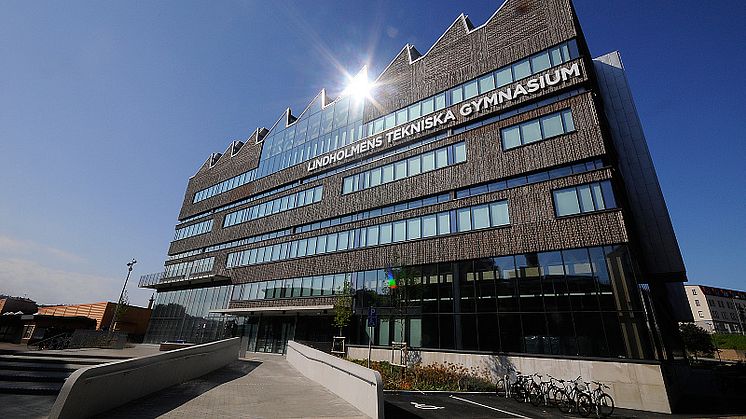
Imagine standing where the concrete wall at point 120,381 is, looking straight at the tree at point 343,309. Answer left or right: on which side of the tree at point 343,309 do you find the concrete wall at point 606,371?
right

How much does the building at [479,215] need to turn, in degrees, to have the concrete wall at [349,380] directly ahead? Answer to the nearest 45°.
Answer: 0° — it already faces it

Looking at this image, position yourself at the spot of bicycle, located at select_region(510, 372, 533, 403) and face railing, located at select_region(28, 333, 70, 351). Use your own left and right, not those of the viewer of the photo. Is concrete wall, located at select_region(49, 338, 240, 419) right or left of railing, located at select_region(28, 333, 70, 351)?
left

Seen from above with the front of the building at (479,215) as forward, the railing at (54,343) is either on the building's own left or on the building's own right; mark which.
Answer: on the building's own right
